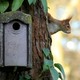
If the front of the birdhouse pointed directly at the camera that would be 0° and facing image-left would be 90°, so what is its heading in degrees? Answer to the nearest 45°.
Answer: approximately 0°
